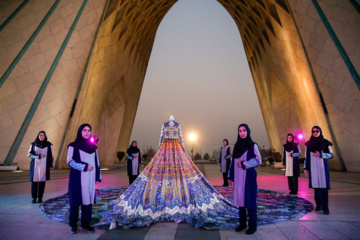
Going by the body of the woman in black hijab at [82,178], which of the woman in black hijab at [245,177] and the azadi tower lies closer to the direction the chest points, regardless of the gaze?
the woman in black hijab

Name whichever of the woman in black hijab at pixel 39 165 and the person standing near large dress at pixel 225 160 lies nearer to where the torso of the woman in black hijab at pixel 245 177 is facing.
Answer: the woman in black hijab

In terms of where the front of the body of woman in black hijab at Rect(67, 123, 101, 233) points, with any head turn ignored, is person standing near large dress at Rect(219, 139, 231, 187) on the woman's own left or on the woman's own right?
on the woman's own left

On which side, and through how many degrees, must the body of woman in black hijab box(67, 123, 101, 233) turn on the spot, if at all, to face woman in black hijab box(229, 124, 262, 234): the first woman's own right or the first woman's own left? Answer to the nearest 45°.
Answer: approximately 45° to the first woman's own left

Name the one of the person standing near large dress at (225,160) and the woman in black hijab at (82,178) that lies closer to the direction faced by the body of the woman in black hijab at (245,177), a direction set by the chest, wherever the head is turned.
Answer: the woman in black hijab

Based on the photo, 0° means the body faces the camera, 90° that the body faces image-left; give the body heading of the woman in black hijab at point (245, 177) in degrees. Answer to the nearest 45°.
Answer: approximately 45°

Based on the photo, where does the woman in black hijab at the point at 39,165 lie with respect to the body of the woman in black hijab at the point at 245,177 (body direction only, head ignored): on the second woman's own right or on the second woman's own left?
on the second woman's own right

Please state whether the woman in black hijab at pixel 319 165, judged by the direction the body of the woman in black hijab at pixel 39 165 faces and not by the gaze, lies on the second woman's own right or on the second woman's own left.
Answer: on the second woman's own left

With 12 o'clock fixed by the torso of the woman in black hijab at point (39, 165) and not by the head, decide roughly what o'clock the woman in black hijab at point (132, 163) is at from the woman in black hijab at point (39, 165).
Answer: the woman in black hijab at point (132, 163) is roughly at 8 o'clock from the woman in black hijab at point (39, 165).
